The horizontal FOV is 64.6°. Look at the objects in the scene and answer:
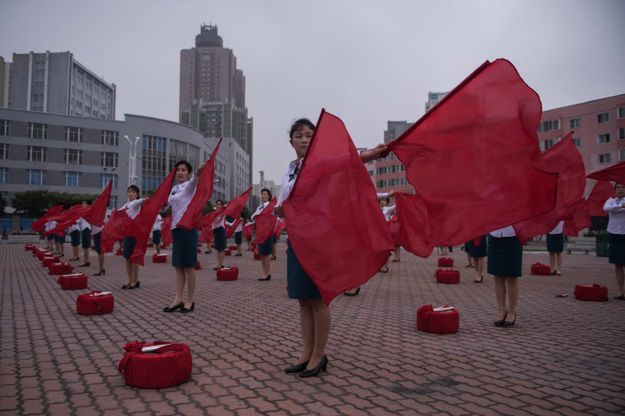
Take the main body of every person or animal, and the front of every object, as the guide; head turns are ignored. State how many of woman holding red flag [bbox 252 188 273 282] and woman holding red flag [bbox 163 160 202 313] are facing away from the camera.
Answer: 0

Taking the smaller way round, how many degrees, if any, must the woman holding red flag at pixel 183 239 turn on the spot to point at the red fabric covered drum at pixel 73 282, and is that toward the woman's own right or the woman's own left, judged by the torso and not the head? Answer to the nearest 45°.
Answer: approximately 90° to the woman's own right

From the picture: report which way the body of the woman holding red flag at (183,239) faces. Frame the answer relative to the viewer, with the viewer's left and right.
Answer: facing the viewer and to the left of the viewer

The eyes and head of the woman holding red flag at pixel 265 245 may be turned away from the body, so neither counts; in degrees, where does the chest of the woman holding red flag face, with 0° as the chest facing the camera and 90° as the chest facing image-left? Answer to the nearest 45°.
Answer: approximately 45°

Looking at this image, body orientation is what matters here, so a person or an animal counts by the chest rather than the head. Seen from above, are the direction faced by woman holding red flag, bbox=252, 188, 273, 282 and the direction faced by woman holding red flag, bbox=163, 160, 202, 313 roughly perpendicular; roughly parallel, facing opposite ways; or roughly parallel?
roughly parallel

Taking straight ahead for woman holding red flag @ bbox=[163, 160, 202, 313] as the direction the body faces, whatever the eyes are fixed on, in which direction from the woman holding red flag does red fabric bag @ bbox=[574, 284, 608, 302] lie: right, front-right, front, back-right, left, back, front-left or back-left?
back-left

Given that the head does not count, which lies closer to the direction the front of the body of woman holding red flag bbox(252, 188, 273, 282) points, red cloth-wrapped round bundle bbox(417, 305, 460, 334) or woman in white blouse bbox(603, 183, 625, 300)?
the red cloth-wrapped round bundle

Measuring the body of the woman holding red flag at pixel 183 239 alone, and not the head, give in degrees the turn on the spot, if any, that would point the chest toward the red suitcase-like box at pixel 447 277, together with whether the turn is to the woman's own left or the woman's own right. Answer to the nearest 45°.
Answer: approximately 180°

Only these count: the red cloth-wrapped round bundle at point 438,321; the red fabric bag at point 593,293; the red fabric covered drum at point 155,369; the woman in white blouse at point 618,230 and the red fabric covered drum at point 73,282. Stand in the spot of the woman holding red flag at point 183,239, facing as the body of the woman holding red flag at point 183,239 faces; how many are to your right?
1

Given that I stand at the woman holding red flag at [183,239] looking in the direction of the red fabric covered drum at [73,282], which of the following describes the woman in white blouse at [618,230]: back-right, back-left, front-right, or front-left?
back-right

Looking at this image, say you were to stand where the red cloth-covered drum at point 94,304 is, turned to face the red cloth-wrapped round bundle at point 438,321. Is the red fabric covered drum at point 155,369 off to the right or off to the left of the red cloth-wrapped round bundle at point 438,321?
right

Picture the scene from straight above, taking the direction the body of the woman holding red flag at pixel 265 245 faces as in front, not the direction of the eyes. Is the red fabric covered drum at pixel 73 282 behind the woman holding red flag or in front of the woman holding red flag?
in front

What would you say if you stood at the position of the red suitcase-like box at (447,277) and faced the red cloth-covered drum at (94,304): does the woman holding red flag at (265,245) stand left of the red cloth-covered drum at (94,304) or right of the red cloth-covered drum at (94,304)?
right

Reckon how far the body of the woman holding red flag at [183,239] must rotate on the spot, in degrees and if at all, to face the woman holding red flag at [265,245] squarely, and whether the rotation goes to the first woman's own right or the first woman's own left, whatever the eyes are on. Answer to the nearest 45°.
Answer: approximately 180°

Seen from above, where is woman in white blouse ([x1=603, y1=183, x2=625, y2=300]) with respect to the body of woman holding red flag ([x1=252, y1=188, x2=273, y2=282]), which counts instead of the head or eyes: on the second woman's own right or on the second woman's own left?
on the second woman's own left

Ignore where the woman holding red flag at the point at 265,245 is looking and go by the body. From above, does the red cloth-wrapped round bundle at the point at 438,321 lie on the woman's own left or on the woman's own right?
on the woman's own left

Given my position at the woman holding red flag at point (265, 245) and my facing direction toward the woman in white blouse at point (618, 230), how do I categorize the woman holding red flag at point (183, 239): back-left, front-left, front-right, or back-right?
front-right
